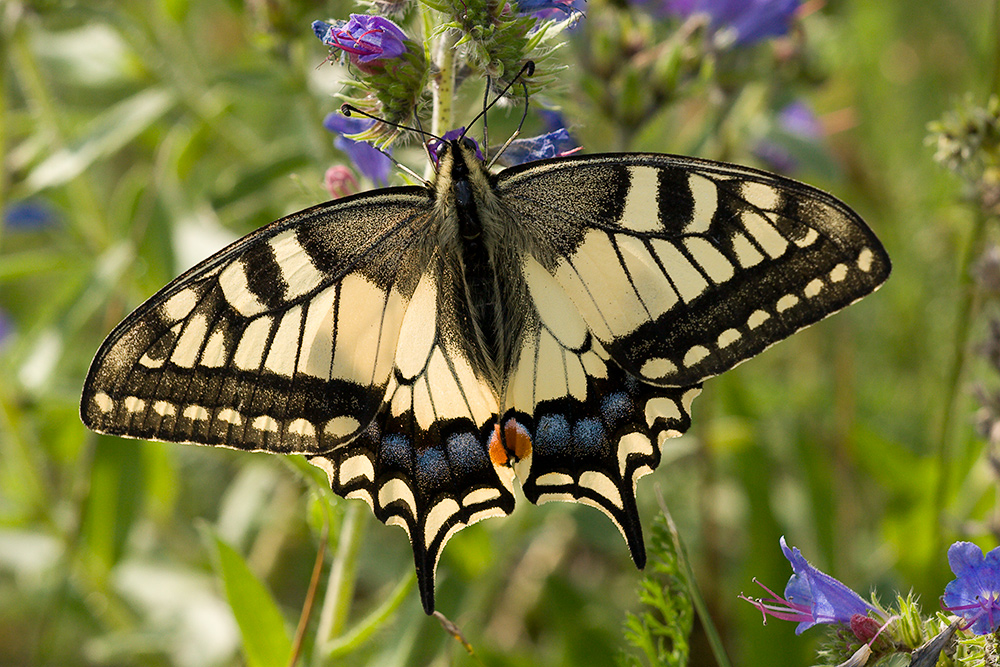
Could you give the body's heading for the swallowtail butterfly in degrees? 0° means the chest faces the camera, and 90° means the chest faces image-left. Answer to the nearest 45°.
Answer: approximately 180°

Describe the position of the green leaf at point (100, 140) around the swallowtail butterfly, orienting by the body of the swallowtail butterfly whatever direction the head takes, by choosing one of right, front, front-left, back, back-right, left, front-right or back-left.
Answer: front-left

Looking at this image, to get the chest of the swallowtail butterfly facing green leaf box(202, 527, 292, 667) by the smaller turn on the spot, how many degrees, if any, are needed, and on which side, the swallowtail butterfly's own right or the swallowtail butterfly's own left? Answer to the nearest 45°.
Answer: approximately 90° to the swallowtail butterfly's own left

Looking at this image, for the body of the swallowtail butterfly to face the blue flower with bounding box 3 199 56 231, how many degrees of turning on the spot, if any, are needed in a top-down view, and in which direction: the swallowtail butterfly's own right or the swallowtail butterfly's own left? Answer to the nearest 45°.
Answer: approximately 45° to the swallowtail butterfly's own left

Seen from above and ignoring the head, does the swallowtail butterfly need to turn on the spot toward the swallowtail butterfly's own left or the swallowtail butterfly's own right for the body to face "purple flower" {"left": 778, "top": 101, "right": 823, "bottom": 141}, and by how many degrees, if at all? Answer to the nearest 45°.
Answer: approximately 45° to the swallowtail butterfly's own right

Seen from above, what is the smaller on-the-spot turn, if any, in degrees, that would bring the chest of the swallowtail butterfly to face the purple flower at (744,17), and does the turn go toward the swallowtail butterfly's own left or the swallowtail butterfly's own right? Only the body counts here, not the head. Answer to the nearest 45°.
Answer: approximately 45° to the swallowtail butterfly's own right
